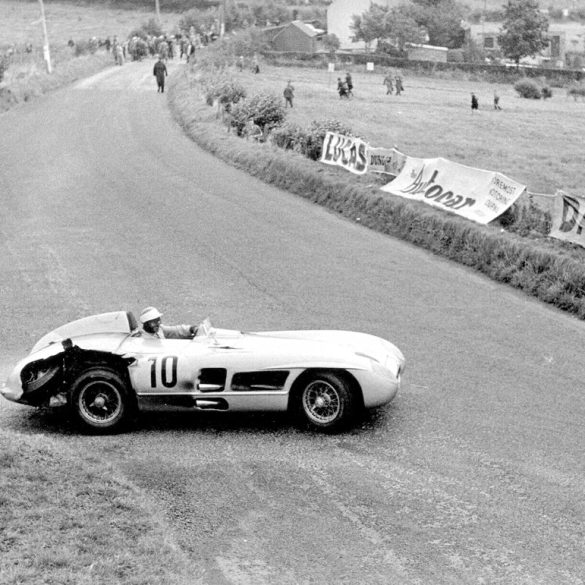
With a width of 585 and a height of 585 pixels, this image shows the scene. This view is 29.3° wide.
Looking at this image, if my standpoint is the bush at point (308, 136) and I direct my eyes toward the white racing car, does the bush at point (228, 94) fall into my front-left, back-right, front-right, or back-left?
back-right

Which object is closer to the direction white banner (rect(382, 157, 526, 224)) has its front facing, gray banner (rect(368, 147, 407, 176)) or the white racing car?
the white racing car

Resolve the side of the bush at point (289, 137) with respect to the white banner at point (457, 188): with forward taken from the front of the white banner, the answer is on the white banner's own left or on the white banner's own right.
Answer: on the white banner's own right

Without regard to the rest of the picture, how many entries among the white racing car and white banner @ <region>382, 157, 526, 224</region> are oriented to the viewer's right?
1

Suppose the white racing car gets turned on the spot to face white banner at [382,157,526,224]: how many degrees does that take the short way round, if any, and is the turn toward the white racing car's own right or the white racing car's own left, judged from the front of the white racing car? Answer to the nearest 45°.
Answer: approximately 45° to the white racing car's own left

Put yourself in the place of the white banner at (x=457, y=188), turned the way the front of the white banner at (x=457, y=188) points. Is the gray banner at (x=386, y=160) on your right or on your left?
on your right

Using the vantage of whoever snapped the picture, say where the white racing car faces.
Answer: facing to the right of the viewer

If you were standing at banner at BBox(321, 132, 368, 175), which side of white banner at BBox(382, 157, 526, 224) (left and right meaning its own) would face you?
right

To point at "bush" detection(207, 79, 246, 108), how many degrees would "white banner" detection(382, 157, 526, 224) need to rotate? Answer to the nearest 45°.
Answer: approximately 90° to its right

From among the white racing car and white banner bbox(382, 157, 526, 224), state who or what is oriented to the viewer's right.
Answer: the white racing car

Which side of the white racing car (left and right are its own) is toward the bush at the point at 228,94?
left

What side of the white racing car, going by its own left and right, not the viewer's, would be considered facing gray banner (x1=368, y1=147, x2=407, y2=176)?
left
